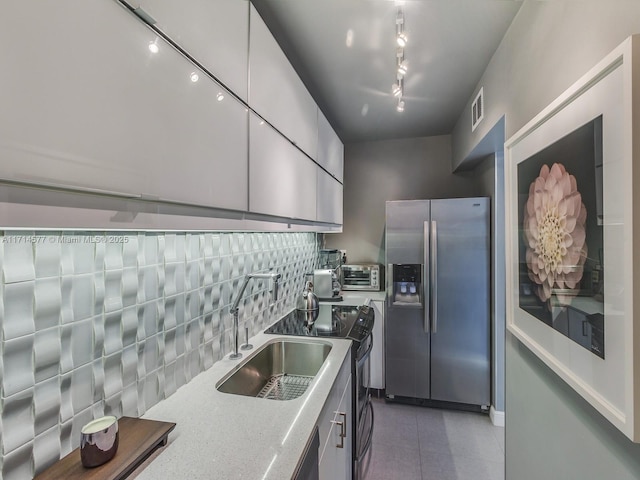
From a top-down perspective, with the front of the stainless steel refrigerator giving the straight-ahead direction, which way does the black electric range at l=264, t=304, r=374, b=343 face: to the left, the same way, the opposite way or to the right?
to the left

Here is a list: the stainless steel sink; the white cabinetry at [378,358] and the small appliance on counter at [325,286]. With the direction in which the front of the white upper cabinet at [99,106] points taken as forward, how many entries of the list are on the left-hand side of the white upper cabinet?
3

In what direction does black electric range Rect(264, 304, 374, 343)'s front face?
to the viewer's right

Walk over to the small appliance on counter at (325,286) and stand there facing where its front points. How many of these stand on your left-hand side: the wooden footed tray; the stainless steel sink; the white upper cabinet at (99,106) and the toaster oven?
1

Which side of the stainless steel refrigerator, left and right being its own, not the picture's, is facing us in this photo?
front

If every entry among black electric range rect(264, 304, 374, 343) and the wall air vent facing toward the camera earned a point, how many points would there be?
0

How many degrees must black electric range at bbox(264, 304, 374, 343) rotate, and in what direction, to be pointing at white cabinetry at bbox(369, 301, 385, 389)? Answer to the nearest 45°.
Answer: approximately 45° to its left

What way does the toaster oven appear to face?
toward the camera

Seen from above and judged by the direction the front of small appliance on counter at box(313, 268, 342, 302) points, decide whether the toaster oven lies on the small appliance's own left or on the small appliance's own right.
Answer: on the small appliance's own left

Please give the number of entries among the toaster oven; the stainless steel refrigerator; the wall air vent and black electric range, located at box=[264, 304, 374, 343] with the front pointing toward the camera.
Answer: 2

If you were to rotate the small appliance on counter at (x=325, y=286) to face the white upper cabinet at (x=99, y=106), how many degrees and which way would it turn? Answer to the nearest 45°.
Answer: approximately 45° to its right

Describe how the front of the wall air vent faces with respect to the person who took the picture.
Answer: facing to the left of the viewer

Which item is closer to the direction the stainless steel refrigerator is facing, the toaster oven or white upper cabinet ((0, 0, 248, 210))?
the white upper cabinet

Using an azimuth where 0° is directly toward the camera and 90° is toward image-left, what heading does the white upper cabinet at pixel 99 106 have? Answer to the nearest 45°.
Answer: approximately 315°

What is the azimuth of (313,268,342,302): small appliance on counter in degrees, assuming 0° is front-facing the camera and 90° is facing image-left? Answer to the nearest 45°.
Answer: approximately 315°

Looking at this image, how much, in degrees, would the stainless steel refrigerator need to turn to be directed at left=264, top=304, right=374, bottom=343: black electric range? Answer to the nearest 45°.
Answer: approximately 45° to its right
